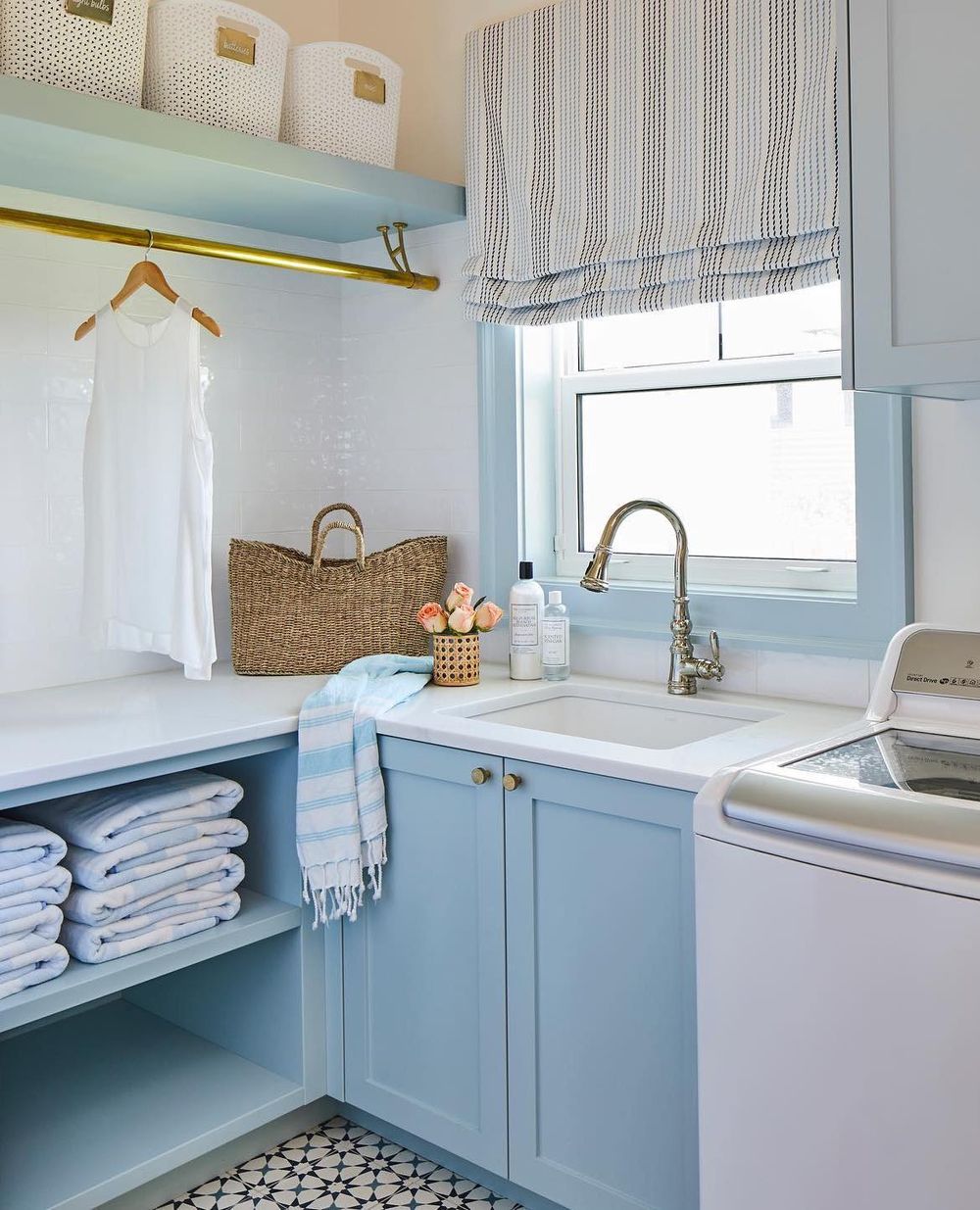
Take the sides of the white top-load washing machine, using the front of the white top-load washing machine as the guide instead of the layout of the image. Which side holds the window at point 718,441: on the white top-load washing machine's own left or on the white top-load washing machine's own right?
on the white top-load washing machine's own right

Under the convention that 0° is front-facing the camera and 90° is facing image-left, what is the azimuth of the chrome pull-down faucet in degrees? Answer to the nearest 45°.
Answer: approximately 45°

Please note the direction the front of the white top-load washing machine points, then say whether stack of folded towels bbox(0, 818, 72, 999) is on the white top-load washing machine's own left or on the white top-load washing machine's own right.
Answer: on the white top-load washing machine's own right

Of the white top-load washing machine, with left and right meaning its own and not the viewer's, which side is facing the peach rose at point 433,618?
right

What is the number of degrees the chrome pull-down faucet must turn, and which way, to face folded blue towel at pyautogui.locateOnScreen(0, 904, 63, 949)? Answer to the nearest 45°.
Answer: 0° — it already faces it

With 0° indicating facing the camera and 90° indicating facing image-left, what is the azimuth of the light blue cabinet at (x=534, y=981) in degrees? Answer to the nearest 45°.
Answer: approximately 45°
